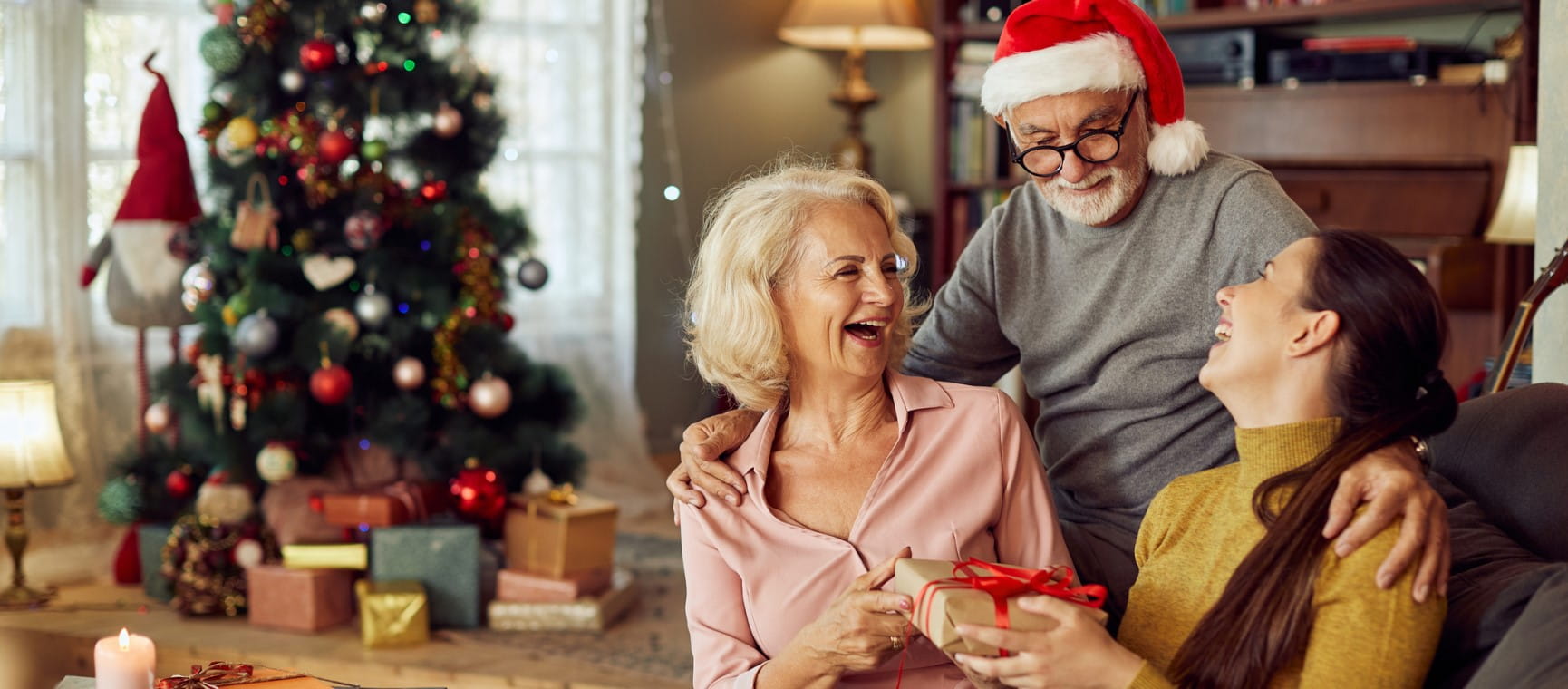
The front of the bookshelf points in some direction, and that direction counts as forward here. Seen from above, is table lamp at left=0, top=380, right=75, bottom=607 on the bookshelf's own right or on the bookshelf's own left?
on the bookshelf's own right

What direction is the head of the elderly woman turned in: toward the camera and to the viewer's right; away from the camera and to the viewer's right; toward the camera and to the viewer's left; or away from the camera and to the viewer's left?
toward the camera and to the viewer's right

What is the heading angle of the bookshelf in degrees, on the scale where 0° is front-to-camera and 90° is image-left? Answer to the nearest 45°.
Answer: approximately 0°

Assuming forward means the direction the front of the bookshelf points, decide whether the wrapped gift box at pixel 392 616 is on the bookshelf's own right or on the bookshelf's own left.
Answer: on the bookshelf's own right

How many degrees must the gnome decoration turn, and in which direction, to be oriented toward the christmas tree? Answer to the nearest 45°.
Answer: approximately 45° to its left

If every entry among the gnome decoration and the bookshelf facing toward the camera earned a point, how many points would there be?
2

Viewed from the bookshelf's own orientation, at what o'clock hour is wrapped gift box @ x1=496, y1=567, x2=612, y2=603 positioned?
The wrapped gift box is roughly at 2 o'clock from the bookshelf.

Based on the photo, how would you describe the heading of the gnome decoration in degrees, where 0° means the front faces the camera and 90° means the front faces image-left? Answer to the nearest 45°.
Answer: approximately 0°

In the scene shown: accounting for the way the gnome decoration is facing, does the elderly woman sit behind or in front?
in front

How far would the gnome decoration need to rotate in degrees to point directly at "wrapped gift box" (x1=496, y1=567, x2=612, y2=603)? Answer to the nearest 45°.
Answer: approximately 45° to its left

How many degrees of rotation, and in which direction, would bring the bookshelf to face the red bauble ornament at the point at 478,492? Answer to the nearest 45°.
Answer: approximately 45° to its right

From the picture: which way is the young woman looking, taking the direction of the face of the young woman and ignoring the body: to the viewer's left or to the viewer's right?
to the viewer's left

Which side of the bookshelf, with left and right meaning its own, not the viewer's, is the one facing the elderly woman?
front

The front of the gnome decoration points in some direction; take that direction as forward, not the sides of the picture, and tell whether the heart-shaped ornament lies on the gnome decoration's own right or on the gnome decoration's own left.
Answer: on the gnome decoration's own left
